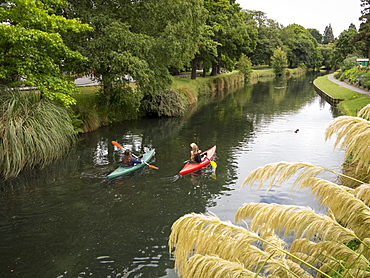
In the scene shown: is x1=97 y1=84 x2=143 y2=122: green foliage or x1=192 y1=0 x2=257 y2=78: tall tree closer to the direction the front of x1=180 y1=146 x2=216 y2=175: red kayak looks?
the tall tree

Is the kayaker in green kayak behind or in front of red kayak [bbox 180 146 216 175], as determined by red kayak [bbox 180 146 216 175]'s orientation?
behind

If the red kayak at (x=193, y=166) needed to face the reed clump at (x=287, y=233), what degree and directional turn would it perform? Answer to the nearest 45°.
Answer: approximately 135° to its right

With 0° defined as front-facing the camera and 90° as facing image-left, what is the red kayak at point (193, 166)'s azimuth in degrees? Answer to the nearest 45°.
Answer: approximately 225°

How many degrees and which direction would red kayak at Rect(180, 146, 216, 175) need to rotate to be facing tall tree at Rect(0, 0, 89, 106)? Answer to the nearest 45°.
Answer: approximately 135° to its left

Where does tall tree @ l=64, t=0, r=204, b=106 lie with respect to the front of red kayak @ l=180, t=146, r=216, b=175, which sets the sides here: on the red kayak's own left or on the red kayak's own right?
on the red kayak's own left

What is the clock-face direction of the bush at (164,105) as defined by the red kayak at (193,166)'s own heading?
The bush is roughly at 10 o'clock from the red kayak.

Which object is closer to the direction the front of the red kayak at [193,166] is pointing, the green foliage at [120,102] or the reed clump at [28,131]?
the green foliage

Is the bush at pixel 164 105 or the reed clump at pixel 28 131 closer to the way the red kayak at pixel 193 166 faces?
the bush

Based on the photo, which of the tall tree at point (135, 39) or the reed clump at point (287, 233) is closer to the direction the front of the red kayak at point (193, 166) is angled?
the tall tree

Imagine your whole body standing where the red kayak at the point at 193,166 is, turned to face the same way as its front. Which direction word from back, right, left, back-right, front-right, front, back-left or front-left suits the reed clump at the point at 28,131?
back-left

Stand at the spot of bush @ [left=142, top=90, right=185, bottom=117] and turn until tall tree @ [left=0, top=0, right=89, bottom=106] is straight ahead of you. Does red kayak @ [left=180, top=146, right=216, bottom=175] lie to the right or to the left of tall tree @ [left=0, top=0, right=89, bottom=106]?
left

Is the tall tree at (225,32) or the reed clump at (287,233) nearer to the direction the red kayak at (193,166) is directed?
the tall tree
